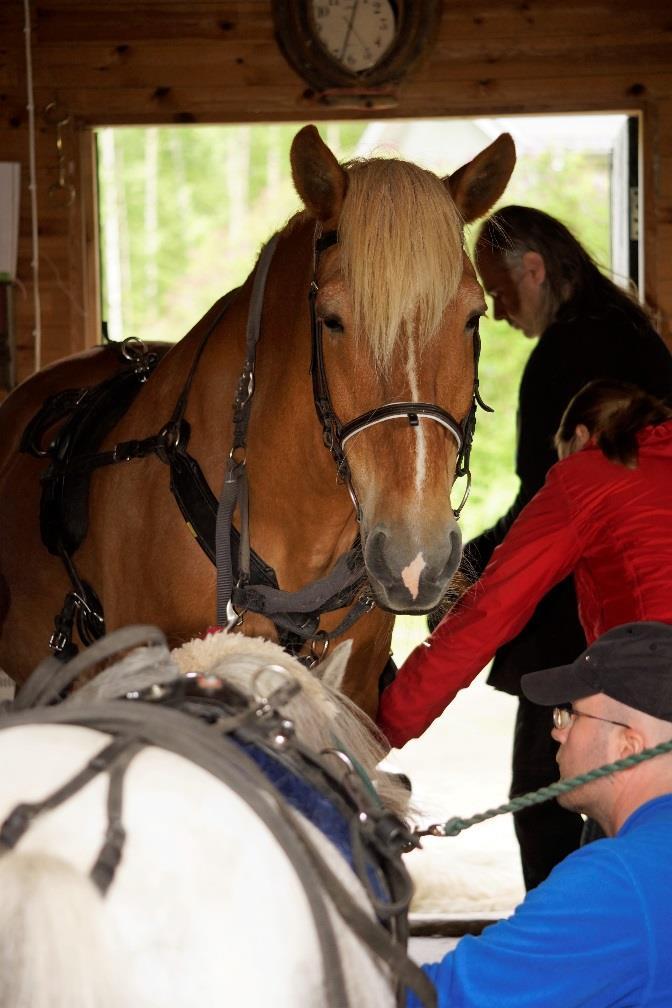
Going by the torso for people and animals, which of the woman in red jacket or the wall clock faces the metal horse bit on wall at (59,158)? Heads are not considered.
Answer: the woman in red jacket

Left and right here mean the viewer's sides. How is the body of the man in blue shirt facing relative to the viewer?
facing away from the viewer and to the left of the viewer

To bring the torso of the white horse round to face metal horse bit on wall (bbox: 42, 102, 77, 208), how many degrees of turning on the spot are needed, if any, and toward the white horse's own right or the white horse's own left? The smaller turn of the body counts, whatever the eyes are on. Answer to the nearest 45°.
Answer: approximately 45° to the white horse's own left

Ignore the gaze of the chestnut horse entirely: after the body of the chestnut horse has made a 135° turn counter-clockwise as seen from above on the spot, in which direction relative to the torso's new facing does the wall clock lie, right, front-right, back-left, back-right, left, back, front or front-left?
front

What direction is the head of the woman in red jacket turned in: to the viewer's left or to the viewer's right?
to the viewer's left

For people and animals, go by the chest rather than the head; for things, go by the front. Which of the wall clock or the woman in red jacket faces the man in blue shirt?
the wall clock

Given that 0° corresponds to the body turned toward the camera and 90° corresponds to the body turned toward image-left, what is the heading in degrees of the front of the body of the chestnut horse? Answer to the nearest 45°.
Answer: approximately 315°

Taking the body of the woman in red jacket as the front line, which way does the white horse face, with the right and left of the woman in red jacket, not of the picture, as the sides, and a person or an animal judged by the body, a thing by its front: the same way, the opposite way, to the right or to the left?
to the right

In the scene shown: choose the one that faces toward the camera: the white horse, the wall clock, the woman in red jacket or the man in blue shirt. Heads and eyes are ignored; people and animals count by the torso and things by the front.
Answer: the wall clock

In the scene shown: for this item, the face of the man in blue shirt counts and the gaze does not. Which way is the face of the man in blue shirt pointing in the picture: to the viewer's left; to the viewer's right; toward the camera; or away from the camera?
to the viewer's left

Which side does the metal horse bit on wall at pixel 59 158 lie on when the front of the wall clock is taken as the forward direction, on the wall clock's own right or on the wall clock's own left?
on the wall clock's own right

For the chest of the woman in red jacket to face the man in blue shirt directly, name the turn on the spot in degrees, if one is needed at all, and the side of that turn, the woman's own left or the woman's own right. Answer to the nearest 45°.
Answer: approximately 135° to the woman's own left
